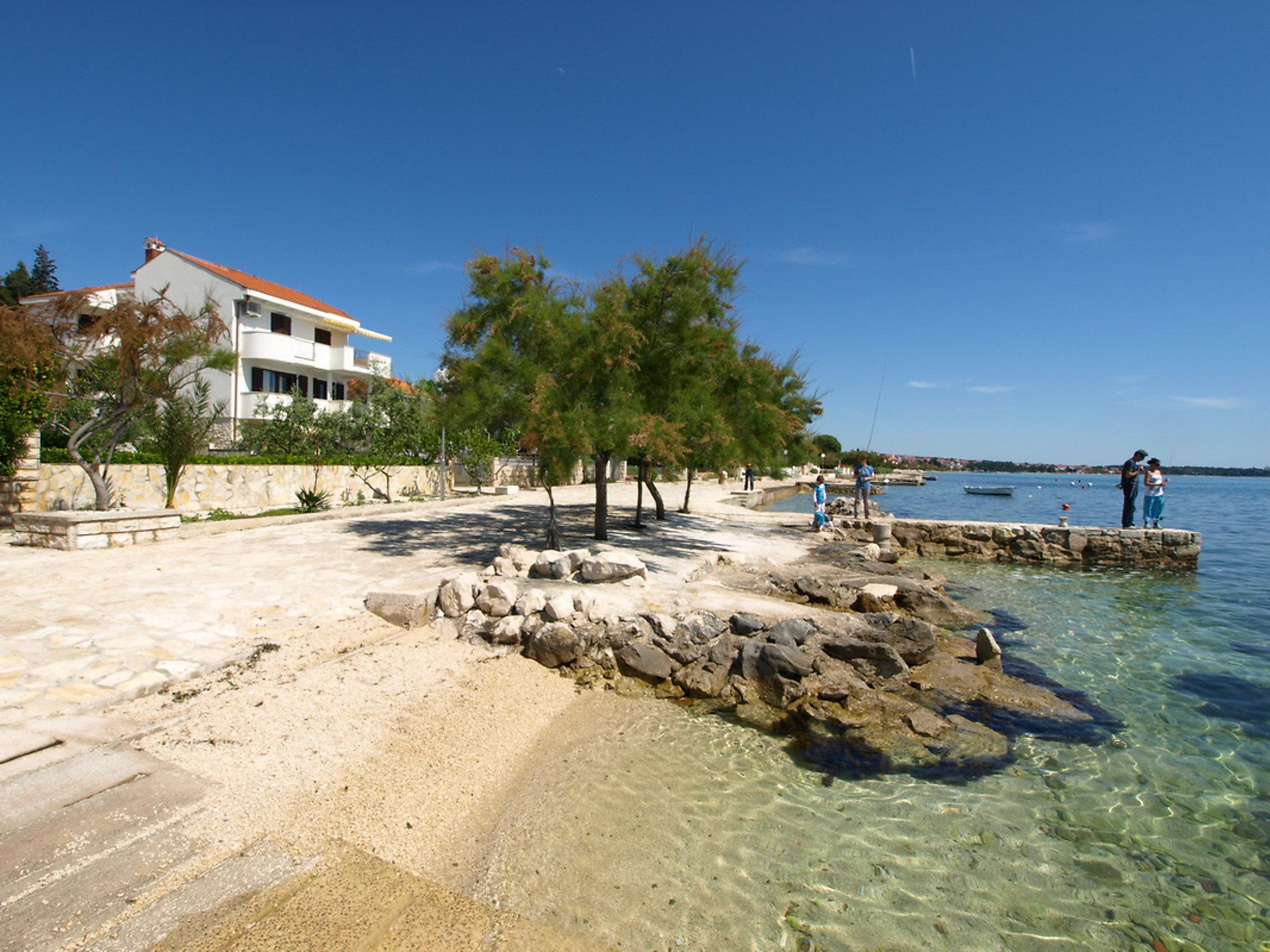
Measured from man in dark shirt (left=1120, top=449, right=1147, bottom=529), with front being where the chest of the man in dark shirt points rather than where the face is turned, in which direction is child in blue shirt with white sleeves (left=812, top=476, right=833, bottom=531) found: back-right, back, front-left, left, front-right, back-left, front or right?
back-right

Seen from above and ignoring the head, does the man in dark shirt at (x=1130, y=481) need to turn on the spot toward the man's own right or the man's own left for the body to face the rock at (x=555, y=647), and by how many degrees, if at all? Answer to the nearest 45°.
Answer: approximately 90° to the man's own right

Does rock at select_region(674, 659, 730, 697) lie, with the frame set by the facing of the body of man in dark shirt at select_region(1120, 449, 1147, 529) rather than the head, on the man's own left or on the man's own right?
on the man's own right

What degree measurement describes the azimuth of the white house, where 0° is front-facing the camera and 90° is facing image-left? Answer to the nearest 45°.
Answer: approximately 315°

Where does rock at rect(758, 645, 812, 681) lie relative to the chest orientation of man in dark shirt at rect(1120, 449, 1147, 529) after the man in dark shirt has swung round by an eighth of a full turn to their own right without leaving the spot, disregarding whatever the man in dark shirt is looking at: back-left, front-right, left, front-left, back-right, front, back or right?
front-right

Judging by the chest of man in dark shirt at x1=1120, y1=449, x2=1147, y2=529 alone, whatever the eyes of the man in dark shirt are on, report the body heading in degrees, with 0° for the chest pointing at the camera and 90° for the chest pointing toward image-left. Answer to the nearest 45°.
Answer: approximately 270°
